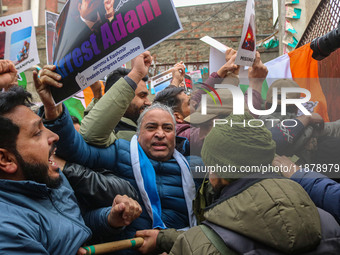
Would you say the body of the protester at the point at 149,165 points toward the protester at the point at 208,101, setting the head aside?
no

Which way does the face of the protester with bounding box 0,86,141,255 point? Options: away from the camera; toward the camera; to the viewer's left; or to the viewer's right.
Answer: to the viewer's right

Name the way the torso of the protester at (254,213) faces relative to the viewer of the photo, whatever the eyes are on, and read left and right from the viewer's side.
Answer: facing away from the viewer and to the left of the viewer

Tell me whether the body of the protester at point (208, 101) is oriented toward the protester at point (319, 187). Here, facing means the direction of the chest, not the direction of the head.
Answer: no

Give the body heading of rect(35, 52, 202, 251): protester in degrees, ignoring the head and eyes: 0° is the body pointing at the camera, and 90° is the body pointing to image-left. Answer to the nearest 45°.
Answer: approximately 0°

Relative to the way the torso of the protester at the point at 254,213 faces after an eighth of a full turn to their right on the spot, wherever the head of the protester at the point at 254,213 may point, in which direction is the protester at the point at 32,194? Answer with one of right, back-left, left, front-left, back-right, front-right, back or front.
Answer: left

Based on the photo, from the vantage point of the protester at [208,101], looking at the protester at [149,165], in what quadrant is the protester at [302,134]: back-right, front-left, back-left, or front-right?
front-left
